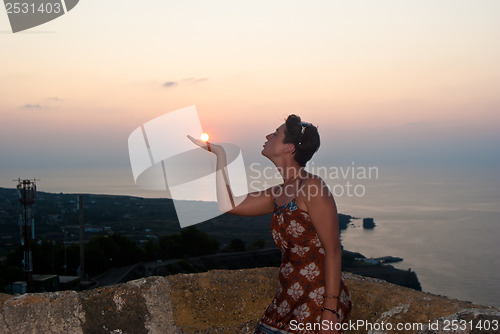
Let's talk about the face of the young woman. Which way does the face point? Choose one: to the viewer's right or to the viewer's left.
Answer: to the viewer's left

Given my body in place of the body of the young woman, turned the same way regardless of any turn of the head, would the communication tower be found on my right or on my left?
on my right

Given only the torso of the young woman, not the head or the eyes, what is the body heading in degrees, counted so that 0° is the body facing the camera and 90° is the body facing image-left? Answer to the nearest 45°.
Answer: approximately 90°
